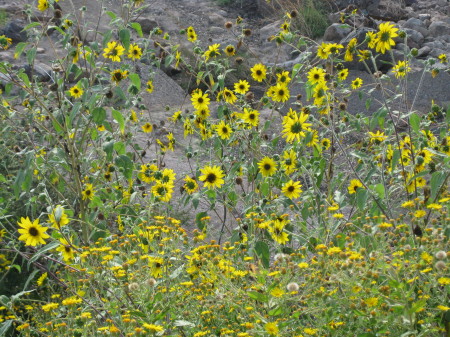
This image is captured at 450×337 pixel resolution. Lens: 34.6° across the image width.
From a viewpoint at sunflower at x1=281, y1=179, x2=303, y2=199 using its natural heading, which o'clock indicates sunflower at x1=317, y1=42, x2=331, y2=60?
sunflower at x1=317, y1=42, x2=331, y2=60 is roughly at 6 o'clock from sunflower at x1=281, y1=179, x2=303, y2=199.

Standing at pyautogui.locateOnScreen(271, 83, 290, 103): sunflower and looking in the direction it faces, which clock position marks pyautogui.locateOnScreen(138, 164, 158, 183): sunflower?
pyautogui.locateOnScreen(138, 164, 158, 183): sunflower is roughly at 2 o'clock from pyautogui.locateOnScreen(271, 83, 290, 103): sunflower.

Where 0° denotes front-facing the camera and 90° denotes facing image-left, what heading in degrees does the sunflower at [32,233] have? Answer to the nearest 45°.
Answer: approximately 0°

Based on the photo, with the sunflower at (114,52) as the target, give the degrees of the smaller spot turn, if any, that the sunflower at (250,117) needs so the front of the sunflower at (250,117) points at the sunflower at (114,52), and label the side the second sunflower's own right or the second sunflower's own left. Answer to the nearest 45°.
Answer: approximately 90° to the second sunflower's own right

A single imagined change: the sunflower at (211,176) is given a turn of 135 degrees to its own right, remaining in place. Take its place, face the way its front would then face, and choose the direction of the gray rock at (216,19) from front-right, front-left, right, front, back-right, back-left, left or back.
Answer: front-right

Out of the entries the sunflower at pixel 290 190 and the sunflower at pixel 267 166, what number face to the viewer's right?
0

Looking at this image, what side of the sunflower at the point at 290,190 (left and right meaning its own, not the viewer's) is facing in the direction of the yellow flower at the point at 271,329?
front

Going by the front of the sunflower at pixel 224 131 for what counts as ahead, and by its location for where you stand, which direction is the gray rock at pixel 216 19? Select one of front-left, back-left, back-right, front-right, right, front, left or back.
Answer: back
